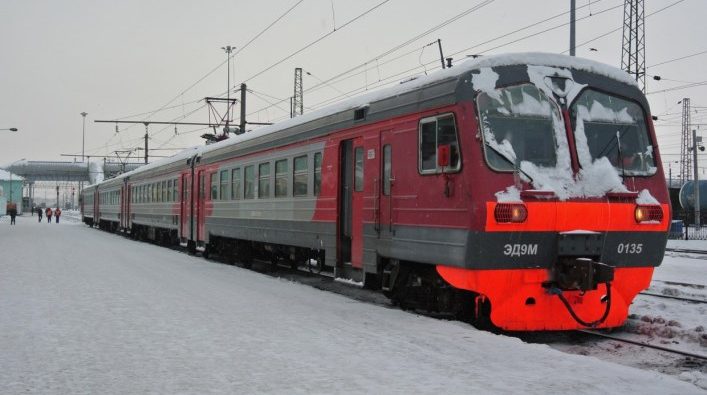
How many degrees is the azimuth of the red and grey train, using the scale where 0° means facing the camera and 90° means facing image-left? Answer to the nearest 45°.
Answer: approximately 315°
